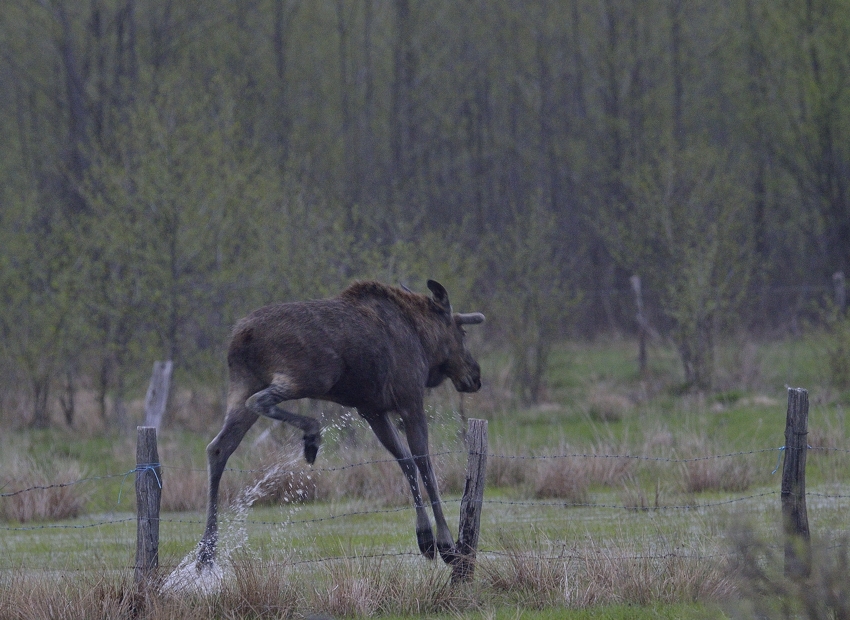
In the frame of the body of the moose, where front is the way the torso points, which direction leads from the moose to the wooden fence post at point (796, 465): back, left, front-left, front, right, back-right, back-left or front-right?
front-right

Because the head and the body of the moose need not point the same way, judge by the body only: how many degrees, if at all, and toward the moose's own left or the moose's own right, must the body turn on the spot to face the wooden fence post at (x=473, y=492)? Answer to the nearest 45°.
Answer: approximately 45° to the moose's own right

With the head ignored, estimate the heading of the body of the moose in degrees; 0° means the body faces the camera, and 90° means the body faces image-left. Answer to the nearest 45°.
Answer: approximately 225°

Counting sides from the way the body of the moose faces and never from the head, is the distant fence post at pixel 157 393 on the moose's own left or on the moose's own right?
on the moose's own left

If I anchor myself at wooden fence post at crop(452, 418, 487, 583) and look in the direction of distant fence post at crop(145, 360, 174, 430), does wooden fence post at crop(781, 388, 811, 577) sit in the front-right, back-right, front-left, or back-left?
back-right

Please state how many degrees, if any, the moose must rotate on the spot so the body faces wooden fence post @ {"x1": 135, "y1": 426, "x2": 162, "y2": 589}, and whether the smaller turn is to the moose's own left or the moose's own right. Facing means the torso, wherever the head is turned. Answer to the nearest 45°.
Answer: approximately 180°
